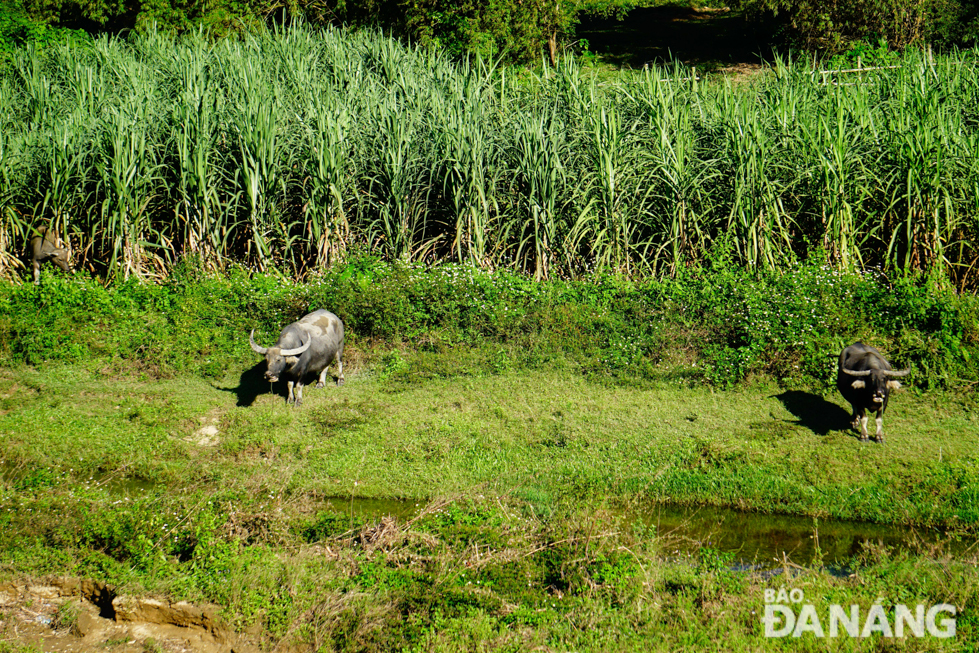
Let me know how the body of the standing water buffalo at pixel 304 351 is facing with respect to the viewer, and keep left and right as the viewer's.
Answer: facing the viewer and to the left of the viewer

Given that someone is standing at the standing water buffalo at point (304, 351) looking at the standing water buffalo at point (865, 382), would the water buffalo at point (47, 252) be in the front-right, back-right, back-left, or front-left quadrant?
back-left

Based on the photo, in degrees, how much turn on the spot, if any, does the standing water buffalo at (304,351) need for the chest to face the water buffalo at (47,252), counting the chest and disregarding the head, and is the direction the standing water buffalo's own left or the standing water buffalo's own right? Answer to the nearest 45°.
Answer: approximately 90° to the standing water buffalo's own right

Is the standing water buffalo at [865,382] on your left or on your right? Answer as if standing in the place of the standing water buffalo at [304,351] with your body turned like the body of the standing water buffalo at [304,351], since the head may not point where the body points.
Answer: on your left

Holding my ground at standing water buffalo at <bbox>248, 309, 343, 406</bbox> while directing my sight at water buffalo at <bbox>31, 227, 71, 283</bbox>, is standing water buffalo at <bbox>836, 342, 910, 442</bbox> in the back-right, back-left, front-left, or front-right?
back-right
